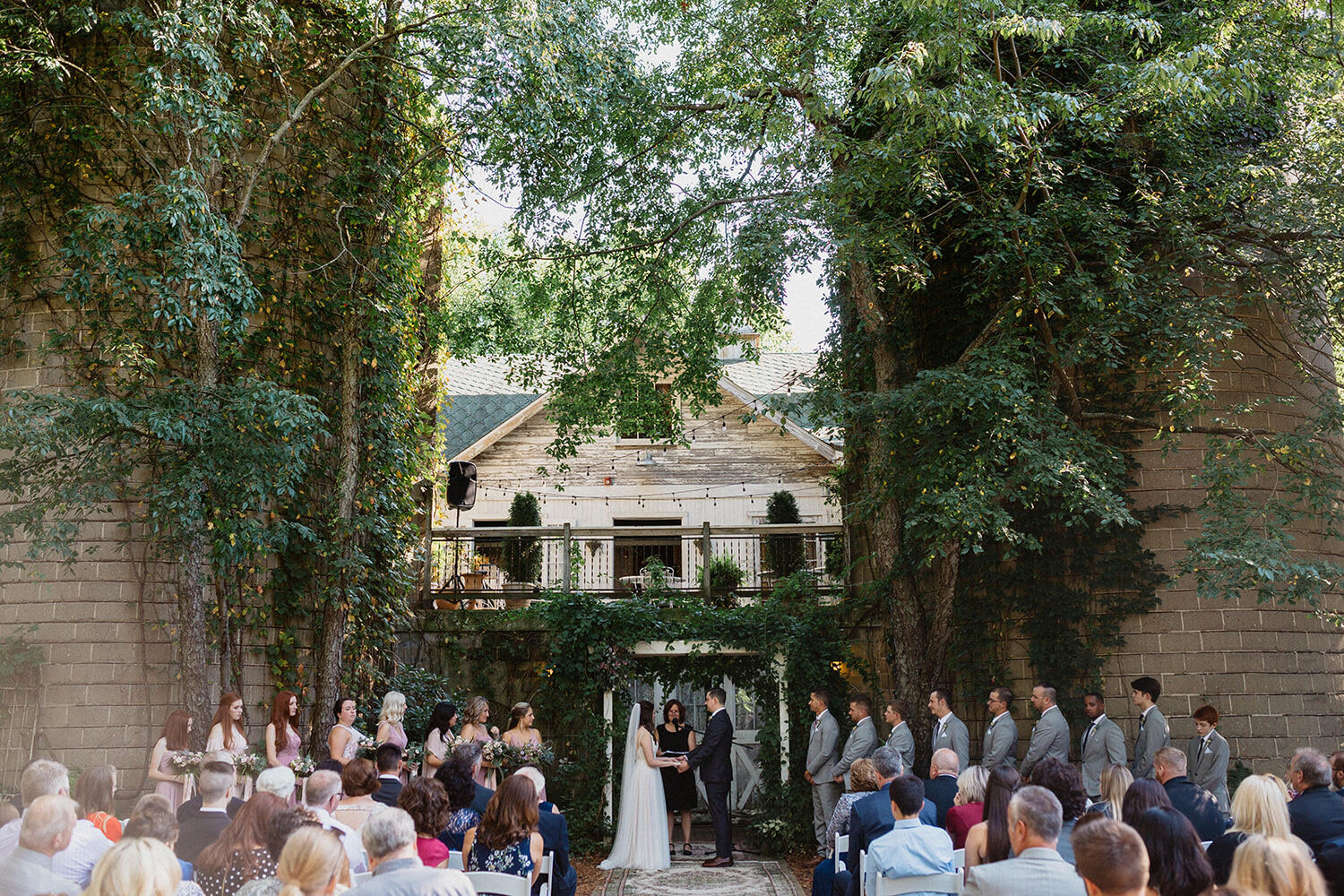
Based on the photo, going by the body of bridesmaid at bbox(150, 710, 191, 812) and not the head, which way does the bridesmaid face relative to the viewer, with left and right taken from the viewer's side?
facing to the right of the viewer

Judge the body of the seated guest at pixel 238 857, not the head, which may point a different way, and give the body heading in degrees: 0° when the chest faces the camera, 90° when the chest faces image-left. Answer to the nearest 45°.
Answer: approximately 225°

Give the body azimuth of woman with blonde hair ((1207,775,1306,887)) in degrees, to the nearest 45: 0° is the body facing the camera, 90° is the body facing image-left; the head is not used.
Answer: approximately 180°

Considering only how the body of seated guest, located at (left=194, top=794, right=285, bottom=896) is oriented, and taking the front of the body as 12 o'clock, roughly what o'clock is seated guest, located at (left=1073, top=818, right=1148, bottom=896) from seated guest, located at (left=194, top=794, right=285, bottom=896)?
seated guest, located at (left=1073, top=818, right=1148, bottom=896) is roughly at 3 o'clock from seated guest, located at (left=194, top=794, right=285, bottom=896).

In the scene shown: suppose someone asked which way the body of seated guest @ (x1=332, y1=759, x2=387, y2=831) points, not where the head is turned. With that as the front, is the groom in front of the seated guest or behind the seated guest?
in front

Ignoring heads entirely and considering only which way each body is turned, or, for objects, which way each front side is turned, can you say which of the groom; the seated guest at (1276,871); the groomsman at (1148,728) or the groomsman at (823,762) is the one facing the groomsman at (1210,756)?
the seated guest

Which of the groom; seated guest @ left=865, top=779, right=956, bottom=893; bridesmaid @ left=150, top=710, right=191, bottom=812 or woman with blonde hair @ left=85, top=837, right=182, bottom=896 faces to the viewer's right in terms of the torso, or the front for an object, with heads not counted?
the bridesmaid

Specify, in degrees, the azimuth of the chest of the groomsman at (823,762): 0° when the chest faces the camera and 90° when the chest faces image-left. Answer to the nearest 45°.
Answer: approximately 90°

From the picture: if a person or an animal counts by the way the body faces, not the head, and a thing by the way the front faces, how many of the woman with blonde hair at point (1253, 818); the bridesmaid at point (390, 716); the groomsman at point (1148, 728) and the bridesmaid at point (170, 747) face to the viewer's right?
2

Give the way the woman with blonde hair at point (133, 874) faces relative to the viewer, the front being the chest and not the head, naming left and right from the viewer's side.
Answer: facing away from the viewer

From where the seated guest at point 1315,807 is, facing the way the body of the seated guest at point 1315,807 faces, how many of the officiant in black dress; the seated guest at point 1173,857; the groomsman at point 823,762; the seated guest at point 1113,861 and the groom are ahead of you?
3

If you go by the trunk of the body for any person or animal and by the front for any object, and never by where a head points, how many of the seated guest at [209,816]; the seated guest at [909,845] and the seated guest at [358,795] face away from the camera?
3

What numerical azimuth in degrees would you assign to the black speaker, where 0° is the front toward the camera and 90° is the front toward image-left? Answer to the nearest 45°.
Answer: approximately 0°

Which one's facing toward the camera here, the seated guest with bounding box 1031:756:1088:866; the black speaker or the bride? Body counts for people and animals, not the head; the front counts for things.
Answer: the black speaker

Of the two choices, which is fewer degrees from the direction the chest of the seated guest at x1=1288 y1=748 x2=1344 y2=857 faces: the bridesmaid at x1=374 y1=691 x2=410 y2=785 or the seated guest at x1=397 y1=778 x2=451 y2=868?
the bridesmaid

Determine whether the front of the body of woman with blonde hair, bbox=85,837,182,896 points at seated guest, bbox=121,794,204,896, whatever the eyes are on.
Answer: yes

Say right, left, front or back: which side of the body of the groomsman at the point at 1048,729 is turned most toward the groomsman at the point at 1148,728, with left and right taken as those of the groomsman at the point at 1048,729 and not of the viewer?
back
